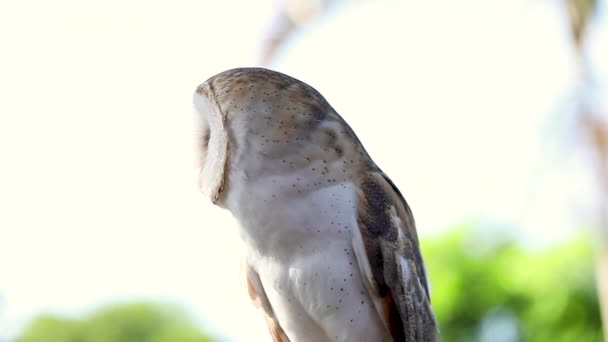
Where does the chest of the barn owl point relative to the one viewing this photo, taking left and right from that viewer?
facing the viewer and to the left of the viewer

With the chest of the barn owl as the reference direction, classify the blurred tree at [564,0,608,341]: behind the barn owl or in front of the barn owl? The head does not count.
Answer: behind
